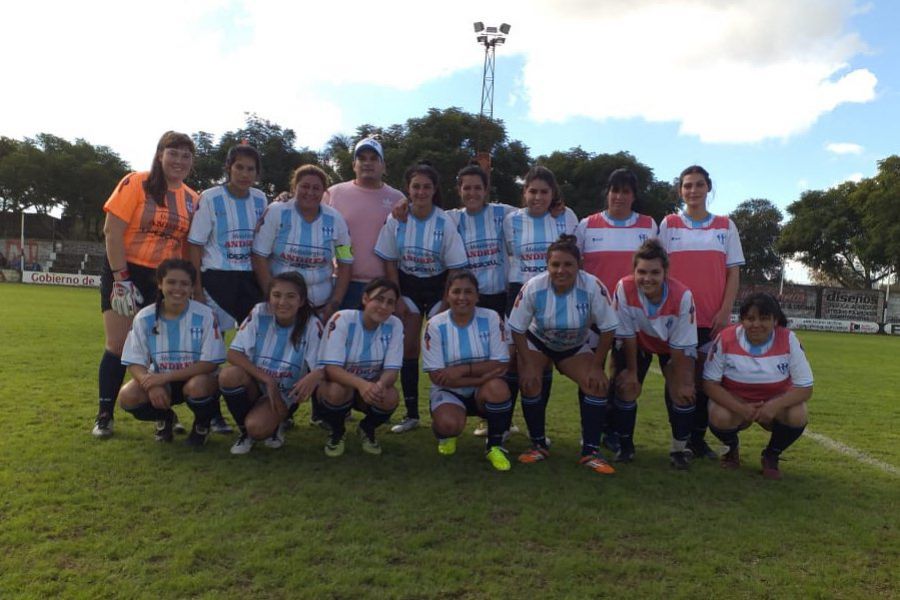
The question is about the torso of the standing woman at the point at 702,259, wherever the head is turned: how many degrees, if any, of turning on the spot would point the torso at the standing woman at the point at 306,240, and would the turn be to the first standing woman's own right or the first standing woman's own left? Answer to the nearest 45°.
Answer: approximately 90° to the first standing woman's own right

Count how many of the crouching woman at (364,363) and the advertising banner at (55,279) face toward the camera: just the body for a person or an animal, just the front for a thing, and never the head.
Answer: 2

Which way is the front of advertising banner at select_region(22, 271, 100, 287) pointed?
toward the camera

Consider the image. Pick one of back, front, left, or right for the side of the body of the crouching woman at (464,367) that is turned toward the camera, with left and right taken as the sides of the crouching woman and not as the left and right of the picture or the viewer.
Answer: front

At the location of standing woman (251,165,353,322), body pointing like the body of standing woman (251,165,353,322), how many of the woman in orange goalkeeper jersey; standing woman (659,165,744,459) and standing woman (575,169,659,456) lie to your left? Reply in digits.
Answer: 2

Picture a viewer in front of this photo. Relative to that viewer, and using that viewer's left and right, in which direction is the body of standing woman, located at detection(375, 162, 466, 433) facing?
facing the viewer

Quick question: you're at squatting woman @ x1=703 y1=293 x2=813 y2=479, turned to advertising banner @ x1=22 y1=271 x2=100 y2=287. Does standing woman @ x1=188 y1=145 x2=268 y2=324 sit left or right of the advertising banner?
left

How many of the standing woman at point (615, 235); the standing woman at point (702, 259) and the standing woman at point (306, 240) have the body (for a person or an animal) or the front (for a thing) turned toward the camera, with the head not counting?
3

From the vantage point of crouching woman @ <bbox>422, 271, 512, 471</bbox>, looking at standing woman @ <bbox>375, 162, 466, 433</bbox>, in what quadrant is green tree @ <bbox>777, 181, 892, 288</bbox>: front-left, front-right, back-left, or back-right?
front-right
